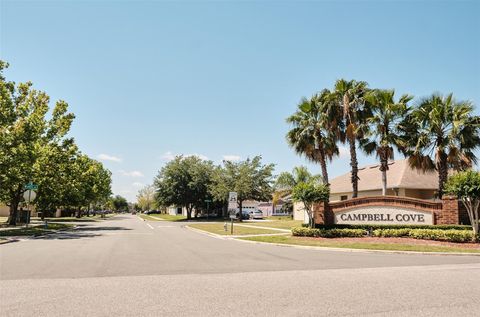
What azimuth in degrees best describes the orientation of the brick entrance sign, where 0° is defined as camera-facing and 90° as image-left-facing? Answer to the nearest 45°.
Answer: approximately 0°

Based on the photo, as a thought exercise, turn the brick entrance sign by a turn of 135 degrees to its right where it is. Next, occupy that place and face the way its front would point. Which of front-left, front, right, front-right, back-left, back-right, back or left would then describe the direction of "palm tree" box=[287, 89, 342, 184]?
front

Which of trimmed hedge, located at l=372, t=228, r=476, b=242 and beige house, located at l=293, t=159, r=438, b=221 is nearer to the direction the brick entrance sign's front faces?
the trimmed hedge

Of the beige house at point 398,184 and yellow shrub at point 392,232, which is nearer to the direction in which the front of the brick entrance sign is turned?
the yellow shrub

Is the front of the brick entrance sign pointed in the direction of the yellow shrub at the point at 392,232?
yes
